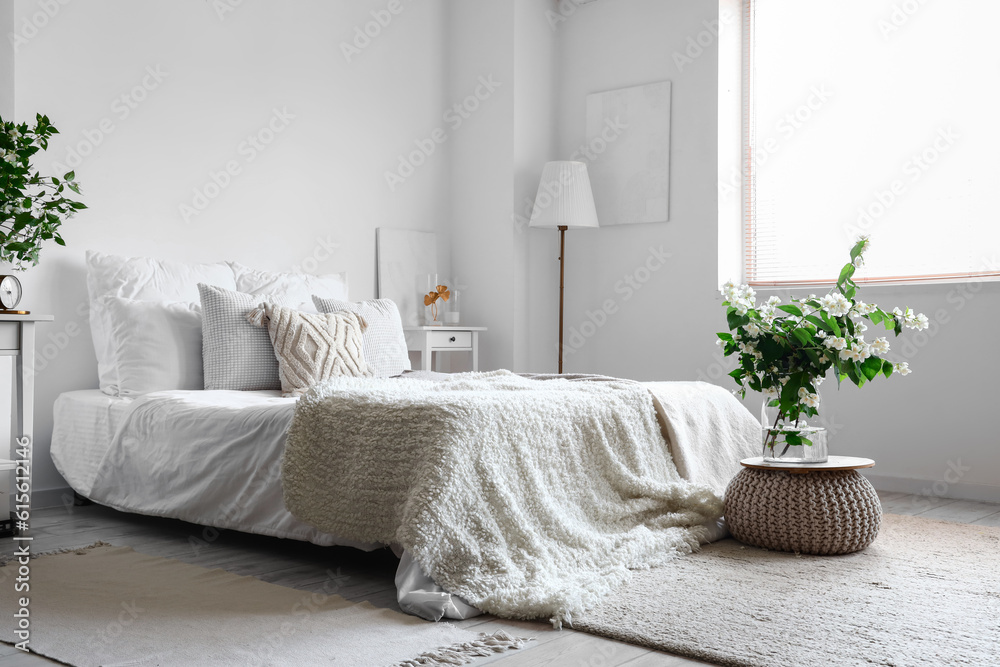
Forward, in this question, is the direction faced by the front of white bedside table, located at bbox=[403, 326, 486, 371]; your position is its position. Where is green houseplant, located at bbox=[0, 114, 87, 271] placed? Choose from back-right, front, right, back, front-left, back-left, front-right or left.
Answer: right

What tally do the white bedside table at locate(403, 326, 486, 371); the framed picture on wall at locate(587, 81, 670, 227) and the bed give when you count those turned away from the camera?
0

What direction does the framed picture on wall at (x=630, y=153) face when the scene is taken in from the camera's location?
facing the viewer and to the left of the viewer

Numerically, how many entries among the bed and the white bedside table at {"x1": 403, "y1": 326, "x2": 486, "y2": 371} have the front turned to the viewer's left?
0

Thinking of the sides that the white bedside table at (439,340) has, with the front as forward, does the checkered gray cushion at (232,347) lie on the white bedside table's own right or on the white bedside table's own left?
on the white bedside table's own right

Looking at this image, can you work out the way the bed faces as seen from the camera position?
facing the viewer and to the right of the viewer

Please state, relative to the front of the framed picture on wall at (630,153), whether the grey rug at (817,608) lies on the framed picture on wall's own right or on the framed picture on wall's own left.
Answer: on the framed picture on wall's own left

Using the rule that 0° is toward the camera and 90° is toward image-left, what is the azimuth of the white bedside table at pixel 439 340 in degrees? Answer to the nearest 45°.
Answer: approximately 315°

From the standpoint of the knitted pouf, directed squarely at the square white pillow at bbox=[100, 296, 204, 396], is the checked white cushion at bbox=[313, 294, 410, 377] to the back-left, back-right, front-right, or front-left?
front-right

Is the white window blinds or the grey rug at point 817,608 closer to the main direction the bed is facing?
the grey rug

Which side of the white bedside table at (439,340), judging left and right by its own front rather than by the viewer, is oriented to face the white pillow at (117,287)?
right

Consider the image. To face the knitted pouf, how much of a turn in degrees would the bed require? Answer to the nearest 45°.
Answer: approximately 45° to its left

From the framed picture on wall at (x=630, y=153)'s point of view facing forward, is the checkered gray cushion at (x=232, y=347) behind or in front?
in front
